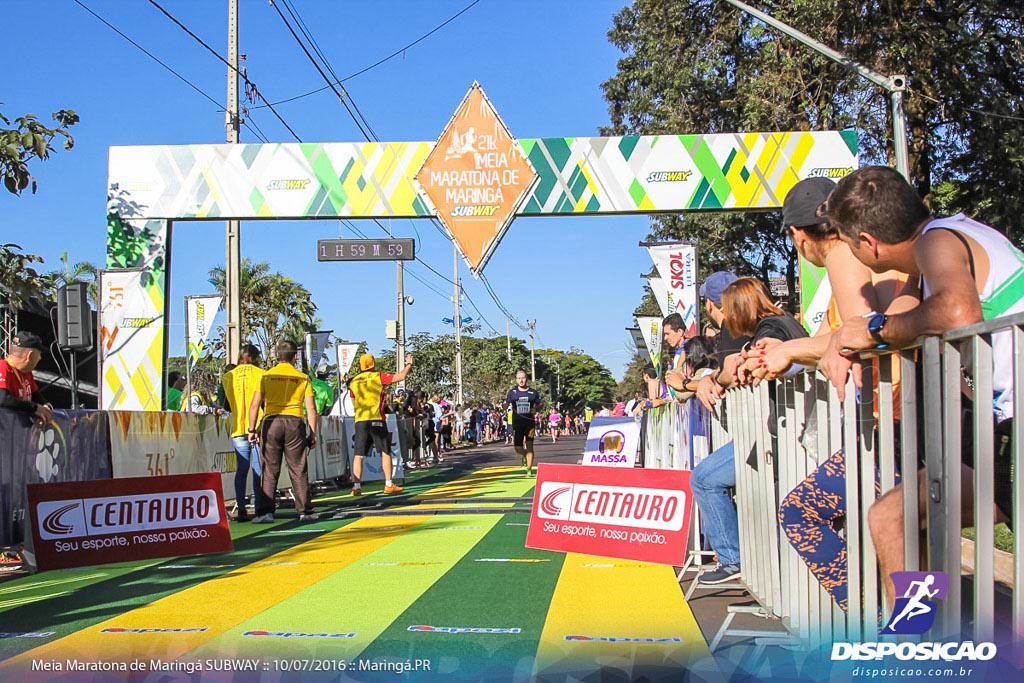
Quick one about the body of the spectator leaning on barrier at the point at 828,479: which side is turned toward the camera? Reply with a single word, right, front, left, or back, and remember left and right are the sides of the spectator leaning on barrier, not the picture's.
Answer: left

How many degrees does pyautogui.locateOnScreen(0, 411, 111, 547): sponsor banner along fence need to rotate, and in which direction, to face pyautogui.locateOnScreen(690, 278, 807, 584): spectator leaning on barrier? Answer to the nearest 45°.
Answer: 0° — it already faces them

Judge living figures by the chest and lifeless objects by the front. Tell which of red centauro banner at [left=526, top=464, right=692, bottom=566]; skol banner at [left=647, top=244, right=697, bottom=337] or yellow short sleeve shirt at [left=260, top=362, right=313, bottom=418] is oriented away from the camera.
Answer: the yellow short sleeve shirt

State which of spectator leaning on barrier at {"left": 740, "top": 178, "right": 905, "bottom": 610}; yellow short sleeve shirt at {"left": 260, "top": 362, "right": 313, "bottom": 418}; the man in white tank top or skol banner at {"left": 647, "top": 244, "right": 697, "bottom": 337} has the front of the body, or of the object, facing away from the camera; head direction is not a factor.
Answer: the yellow short sleeve shirt

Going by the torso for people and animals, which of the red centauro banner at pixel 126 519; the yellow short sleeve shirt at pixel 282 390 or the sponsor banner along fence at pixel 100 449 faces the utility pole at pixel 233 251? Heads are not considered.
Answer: the yellow short sleeve shirt

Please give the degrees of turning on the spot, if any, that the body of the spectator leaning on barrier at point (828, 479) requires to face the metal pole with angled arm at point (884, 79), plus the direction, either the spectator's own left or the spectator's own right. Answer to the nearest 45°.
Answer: approximately 90° to the spectator's own right

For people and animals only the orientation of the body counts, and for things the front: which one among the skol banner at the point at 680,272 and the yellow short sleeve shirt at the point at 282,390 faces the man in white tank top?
the skol banner

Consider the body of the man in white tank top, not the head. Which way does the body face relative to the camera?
to the viewer's left

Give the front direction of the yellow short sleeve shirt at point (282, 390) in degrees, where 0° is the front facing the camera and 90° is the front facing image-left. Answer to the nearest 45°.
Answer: approximately 180°

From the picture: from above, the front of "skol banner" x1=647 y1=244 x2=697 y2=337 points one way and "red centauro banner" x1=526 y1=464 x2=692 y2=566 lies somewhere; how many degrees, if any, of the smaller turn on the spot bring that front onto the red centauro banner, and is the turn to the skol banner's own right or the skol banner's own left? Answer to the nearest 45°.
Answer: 0° — it already faces it
